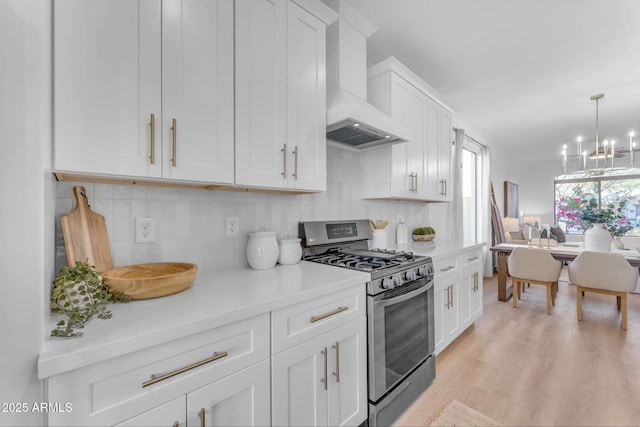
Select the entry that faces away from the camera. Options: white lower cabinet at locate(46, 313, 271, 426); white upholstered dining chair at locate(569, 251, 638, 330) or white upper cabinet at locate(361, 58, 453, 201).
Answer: the white upholstered dining chair

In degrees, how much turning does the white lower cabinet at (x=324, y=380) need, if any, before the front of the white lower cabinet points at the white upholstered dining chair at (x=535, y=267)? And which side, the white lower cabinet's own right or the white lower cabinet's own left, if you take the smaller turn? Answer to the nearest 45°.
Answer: approximately 90° to the white lower cabinet's own left

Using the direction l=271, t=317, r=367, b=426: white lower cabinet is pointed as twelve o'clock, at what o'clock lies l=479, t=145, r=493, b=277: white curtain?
The white curtain is roughly at 9 o'clock from the white lower cabinet.

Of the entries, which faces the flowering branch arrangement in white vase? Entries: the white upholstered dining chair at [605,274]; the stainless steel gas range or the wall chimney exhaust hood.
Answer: the white upholstered dining chair

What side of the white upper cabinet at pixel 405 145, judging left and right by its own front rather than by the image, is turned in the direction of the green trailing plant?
right

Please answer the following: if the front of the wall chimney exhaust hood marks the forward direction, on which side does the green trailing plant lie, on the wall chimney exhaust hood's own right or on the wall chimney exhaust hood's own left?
on the wall chimney exhaust hood's own right

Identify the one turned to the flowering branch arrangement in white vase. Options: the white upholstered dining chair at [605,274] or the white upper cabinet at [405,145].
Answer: the white upholstered dining chair

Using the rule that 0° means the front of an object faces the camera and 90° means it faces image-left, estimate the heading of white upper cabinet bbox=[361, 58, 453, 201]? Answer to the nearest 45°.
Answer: approximately 315°

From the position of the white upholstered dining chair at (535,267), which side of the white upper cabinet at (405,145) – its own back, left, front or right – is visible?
left

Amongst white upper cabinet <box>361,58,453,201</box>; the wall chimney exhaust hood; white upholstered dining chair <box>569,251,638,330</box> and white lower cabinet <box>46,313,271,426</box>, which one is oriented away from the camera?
the white upholstered dining chair

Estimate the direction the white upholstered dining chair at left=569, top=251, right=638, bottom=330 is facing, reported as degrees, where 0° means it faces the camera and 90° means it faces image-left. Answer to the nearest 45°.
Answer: approximately 180°

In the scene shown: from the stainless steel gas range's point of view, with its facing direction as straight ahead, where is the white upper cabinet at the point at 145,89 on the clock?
The white upper cabinet is roughly at 3 o'clock from the stainless steel gas range.

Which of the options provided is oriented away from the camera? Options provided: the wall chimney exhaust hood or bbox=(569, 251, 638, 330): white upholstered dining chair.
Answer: the white upholstered dining chair
